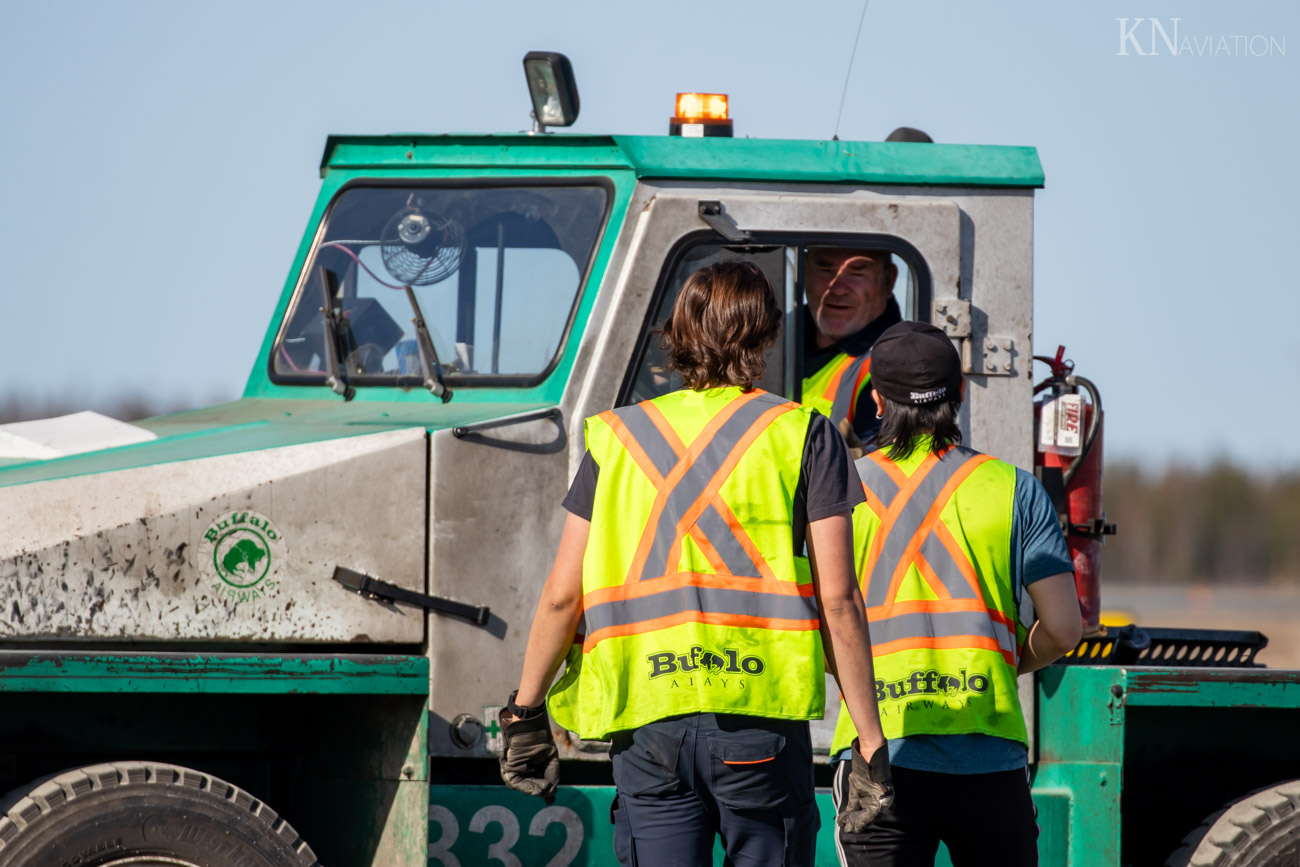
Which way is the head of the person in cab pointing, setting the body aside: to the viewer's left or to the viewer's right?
to the viewer's left

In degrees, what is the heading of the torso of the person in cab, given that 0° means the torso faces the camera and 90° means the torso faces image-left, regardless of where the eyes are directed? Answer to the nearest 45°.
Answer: approximately 45°

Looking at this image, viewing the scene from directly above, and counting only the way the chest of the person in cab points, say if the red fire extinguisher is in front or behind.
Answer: behind

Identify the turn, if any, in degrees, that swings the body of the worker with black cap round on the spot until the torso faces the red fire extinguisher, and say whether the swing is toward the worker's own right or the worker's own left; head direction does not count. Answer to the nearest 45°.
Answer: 0° — they already face it

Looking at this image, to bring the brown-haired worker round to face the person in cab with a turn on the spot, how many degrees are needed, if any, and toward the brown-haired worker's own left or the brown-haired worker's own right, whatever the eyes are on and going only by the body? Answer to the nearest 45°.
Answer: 0° — they already face them

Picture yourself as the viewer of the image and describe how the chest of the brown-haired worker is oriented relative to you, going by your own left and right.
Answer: facing away from the viewer

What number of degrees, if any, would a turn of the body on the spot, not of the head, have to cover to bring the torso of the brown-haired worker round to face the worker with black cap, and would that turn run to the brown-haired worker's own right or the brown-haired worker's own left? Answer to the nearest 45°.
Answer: approximately 45° to the brown-haired worker's own right

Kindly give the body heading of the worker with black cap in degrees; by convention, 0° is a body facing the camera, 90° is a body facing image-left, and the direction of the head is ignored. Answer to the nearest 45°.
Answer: approximately 180°

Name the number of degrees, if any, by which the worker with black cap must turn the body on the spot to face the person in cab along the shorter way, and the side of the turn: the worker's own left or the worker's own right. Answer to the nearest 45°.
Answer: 0° — they already face them

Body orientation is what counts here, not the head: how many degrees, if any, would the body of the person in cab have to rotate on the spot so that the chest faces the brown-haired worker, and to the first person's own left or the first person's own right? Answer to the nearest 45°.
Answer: approximately 45° to the first person's own left

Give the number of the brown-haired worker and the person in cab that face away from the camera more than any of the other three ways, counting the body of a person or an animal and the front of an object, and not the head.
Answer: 1

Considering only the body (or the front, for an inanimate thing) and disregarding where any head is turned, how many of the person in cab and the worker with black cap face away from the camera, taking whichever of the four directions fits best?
1

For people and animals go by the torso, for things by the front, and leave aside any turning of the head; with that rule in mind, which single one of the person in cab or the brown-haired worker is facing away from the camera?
the brown-haired worker

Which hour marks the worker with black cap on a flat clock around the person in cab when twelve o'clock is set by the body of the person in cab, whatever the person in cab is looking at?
The worker with black cap is roughly at 10 o'clock from the person in cab.
